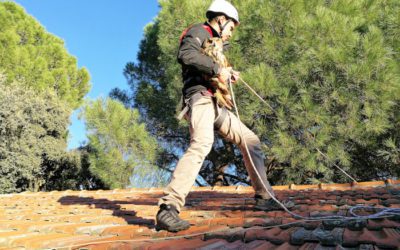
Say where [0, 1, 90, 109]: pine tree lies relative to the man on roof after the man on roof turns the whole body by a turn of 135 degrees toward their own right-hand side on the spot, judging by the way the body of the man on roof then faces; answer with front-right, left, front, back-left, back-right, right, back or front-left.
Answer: right

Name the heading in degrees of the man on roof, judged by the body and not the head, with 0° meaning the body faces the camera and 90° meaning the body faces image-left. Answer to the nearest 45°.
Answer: approximately 270°

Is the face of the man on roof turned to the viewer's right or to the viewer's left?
to the viewer's right
